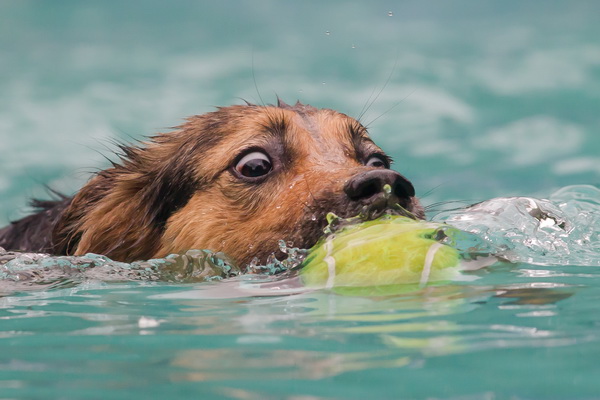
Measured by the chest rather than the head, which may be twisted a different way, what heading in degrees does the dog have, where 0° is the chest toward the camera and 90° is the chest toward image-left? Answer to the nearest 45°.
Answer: approximately 315°
